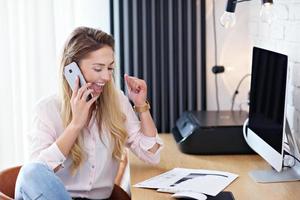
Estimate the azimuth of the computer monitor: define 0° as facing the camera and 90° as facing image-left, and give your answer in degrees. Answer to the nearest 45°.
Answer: approximately 90°

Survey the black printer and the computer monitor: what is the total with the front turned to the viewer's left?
2

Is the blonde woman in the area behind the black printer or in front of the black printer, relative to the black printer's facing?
in front

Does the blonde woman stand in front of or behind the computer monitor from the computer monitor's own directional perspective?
in front

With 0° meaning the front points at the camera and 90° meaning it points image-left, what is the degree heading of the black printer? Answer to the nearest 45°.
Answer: approximately 90°

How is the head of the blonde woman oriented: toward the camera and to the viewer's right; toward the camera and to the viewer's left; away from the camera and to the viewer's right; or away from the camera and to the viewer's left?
toward the camera and to the viewer's right
